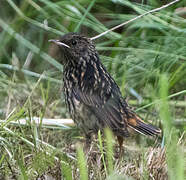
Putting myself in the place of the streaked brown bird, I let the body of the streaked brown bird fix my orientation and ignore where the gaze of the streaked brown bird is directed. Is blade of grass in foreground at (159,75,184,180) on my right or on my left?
on my left

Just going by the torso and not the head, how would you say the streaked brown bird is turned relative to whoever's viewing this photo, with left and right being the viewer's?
facing to the left of the viewer
